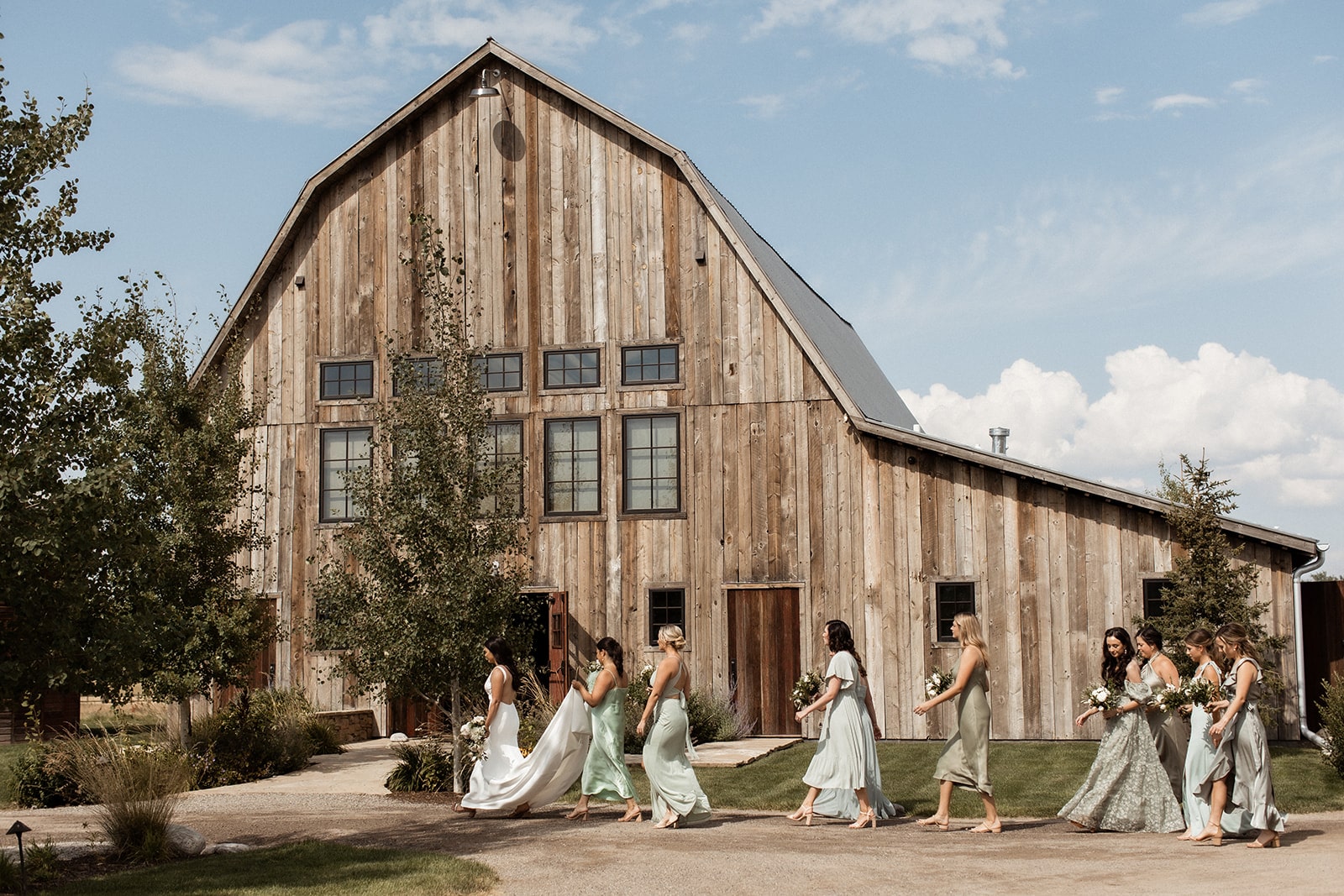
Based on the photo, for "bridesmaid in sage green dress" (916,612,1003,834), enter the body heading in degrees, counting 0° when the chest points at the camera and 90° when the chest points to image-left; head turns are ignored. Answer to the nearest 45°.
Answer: approximately 90°

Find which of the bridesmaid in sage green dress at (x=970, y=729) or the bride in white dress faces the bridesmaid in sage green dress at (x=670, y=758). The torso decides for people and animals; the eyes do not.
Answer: the bridesmaid in sage green dress at (x=970, y=729)

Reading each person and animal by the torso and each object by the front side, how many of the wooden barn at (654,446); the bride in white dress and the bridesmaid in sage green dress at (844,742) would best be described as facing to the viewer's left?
2

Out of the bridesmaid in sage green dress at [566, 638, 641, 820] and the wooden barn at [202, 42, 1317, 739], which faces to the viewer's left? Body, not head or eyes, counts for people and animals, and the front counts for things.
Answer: the bridesmaid in sage green dress

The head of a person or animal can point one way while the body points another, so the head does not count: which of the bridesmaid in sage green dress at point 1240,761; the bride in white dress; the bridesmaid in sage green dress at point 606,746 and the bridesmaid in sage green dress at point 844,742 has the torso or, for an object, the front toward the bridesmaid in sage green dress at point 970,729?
the bridesmaid in sage green dress at point 1240,761

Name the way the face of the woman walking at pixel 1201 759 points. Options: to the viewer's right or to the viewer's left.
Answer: to the viewer's left

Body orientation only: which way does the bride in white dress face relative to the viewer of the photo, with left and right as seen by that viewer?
facing to the left of the viewer

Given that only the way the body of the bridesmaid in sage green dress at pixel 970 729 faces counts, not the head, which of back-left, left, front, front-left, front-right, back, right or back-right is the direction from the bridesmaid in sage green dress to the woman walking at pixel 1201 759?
back

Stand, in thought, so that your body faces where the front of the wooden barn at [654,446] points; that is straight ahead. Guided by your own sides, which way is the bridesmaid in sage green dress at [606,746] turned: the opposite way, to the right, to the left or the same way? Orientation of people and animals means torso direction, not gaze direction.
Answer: to the right

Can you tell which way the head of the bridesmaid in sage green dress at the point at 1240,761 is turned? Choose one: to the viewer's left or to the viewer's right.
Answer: to the viewer's left

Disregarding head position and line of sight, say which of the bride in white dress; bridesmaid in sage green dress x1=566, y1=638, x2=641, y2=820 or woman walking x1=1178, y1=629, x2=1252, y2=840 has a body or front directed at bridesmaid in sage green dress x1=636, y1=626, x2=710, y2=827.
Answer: the woman walking

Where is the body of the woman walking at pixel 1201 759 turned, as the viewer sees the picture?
to the viewer's left

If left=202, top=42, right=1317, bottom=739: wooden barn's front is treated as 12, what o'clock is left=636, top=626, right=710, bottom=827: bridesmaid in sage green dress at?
The bridesmaid in sage green dress is roughly at 12 o'clock from the wooden barn.

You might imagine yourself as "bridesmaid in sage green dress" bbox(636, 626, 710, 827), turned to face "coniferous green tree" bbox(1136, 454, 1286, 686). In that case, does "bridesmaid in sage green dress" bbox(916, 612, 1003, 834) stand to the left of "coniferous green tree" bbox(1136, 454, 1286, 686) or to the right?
right

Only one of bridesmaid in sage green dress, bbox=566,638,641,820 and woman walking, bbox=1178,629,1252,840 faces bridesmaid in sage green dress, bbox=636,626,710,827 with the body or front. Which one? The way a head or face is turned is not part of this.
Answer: the woman walking

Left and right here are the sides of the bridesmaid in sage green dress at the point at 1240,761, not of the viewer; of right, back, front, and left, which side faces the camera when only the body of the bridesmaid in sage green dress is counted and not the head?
left
